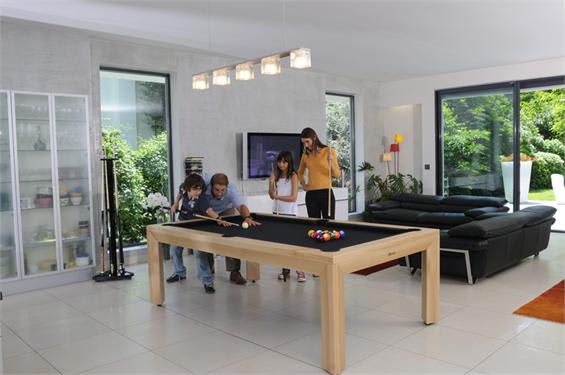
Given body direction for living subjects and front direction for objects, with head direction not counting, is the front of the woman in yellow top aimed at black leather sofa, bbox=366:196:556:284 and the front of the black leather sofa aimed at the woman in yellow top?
no

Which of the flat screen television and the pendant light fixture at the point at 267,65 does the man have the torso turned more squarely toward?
the pendant light fixture

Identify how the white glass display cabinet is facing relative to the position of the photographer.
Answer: facing the viewer and to the right of the viewer

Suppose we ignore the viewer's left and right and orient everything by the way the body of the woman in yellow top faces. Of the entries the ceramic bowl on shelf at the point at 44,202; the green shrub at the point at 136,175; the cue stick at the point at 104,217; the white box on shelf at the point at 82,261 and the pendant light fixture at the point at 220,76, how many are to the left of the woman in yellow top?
0

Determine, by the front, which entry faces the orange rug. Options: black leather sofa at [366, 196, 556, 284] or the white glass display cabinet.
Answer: the white glass display cabinet

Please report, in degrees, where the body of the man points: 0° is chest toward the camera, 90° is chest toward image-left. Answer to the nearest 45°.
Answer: approximately 315°

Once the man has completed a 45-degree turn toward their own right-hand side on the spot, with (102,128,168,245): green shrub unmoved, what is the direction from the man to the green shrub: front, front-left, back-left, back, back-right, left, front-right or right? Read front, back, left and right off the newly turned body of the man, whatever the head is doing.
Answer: back-right

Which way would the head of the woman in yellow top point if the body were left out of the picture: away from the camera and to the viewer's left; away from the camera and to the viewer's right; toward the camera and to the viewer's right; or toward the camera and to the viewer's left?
toward the camera and to the viewer's left

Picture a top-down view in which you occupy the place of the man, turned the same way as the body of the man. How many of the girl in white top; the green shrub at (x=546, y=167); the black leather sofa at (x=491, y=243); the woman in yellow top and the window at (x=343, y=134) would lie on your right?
0

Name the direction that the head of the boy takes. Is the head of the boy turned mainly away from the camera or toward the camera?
toward the camera

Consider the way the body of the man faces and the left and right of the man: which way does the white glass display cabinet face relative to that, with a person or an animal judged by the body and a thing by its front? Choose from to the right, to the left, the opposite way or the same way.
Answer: the same way

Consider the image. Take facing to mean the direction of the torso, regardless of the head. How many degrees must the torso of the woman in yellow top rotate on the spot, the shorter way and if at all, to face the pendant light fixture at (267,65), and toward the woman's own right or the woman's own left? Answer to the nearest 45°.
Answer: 0° — they already face it

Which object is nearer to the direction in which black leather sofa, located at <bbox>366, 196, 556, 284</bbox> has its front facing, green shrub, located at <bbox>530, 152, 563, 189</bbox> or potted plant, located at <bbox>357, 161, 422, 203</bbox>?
the potted plant

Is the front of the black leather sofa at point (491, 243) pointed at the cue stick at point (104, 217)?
no

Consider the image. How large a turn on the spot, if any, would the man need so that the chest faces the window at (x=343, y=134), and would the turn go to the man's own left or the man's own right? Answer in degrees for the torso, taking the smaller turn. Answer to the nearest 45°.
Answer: approximately 90° to the man's own left
